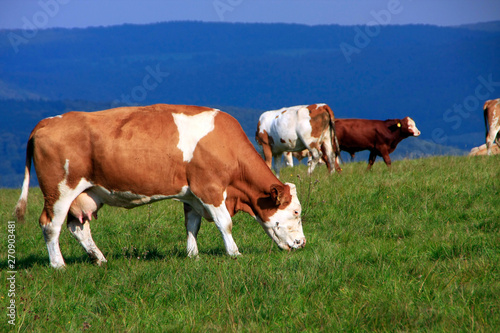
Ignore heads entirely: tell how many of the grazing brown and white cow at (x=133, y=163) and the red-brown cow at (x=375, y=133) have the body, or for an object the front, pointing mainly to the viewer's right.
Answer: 2

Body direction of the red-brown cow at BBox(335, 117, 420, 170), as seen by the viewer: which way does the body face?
to the viewer's right

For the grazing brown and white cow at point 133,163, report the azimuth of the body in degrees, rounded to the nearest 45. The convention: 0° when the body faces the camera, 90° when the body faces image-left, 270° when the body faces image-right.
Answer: approximately 270°

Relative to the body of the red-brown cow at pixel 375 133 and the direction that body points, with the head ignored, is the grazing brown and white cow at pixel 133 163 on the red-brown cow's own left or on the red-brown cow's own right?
on the red-brown cow's own right

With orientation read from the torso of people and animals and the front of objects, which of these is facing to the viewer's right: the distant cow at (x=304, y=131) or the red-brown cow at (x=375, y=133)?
the red-brown cow

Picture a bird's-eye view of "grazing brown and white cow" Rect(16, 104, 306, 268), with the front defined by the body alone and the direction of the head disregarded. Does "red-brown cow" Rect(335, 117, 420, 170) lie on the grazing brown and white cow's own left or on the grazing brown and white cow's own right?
on the grazing brown and white cow's own left
